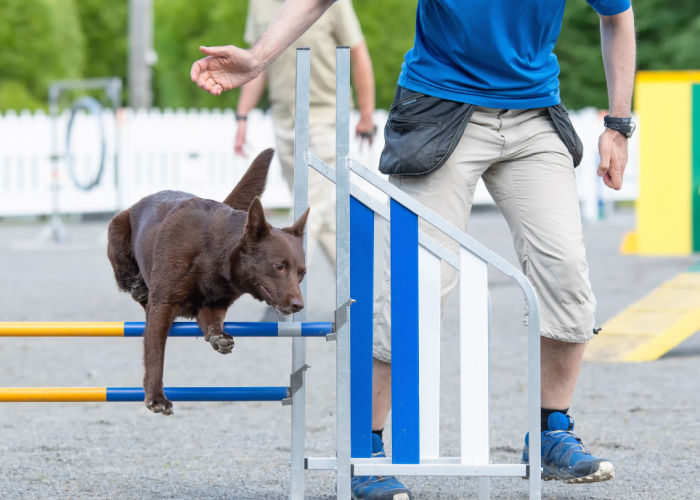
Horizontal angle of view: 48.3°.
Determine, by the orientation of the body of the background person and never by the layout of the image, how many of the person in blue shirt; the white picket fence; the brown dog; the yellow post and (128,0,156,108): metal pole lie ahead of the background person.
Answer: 2

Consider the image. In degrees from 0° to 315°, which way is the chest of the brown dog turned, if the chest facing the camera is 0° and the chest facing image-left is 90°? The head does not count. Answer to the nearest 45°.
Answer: approximately 315°

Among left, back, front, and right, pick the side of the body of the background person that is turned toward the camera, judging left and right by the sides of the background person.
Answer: front

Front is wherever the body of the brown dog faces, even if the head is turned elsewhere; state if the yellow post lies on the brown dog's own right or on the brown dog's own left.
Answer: on the brown dog's own left

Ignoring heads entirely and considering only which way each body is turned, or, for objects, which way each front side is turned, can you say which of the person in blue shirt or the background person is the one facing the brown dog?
the background person

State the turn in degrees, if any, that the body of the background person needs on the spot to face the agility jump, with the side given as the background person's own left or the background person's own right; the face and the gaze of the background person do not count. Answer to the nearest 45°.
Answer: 0° — they already face it

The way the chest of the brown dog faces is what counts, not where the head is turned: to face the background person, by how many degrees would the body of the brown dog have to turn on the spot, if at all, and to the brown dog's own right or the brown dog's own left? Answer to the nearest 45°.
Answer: approximately 135° to the brown dog's own left

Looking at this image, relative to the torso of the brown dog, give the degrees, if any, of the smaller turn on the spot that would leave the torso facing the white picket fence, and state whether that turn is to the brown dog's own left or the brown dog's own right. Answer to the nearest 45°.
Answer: approximately 135° to the brown dog's own left

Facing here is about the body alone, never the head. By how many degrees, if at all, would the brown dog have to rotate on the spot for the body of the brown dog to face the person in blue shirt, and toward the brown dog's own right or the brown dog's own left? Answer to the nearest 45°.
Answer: approximately 45° to the brown dog's own left

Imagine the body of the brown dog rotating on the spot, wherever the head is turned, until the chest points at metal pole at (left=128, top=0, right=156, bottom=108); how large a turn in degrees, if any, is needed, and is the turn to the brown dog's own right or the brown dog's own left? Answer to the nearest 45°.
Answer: approximately 135° to the brown dog's own left

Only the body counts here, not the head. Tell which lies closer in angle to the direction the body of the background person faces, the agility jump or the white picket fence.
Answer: the agility jump
